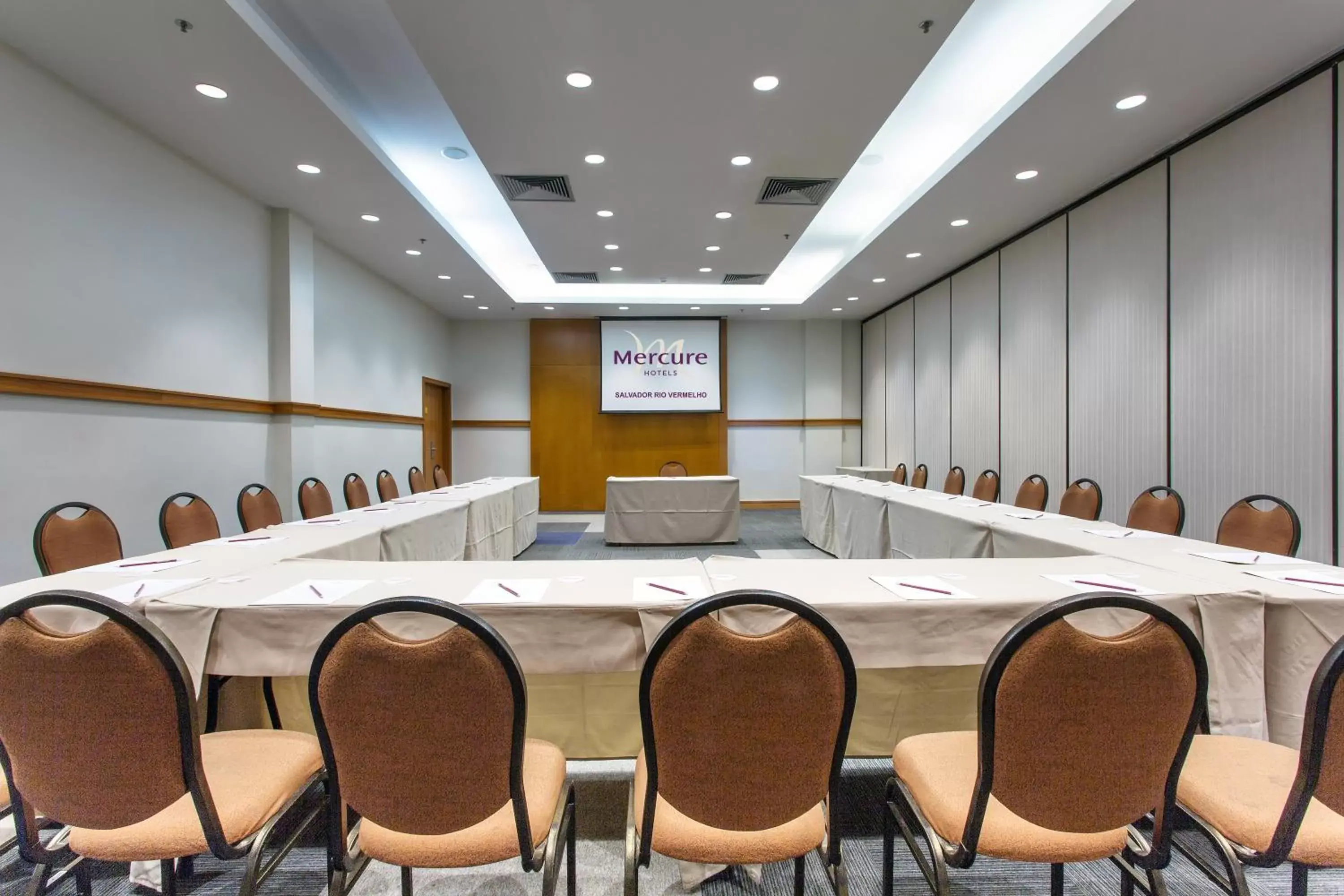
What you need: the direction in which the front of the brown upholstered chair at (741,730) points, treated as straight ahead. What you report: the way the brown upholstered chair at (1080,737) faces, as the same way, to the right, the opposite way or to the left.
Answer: the same way

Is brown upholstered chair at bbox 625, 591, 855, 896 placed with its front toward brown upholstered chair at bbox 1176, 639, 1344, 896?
no

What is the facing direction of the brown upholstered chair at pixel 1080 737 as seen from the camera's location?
facing away from the viewer and to the left of the viewer

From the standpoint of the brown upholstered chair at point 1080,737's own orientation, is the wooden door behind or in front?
in front

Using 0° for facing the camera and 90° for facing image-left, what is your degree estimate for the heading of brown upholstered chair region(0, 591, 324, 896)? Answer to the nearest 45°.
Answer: approximately 225°

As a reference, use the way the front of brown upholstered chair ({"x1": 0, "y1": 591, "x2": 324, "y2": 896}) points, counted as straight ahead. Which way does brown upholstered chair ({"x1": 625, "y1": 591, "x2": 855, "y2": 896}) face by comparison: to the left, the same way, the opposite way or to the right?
the same way

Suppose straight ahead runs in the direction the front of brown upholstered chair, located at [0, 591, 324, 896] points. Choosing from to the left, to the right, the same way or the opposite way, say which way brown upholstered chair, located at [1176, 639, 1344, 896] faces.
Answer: the same way

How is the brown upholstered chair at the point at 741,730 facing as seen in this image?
away from the camera

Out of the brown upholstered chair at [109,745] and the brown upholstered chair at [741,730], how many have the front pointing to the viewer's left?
0

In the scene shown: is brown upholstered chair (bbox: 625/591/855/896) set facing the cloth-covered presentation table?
yes

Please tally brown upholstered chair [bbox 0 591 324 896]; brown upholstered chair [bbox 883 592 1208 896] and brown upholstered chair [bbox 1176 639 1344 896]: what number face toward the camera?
0

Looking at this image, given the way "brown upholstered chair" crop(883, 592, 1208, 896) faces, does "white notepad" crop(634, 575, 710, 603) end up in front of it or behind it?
in front

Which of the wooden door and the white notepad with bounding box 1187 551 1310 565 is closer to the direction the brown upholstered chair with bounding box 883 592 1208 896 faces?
the wooden door

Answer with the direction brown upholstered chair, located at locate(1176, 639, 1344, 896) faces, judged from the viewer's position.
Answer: facing away from the viewer and to the left of the viewer

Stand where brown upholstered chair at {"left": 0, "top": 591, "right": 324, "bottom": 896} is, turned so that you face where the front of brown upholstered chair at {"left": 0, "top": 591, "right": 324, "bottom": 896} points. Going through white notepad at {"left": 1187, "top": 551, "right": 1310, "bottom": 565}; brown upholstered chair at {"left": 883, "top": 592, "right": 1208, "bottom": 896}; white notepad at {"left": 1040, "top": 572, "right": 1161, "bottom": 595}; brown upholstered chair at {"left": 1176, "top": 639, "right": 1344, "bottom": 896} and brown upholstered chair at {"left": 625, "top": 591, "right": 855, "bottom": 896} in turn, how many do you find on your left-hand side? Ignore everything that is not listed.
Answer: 0

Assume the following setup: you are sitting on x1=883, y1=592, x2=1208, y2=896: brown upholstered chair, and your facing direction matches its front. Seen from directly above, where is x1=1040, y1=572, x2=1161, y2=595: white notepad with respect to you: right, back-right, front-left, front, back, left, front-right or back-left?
front-right

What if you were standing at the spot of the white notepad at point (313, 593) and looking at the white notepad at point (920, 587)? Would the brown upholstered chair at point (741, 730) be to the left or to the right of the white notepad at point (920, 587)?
right

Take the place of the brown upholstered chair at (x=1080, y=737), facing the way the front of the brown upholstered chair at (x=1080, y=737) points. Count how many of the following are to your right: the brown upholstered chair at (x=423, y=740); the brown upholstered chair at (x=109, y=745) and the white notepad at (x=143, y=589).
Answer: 0
